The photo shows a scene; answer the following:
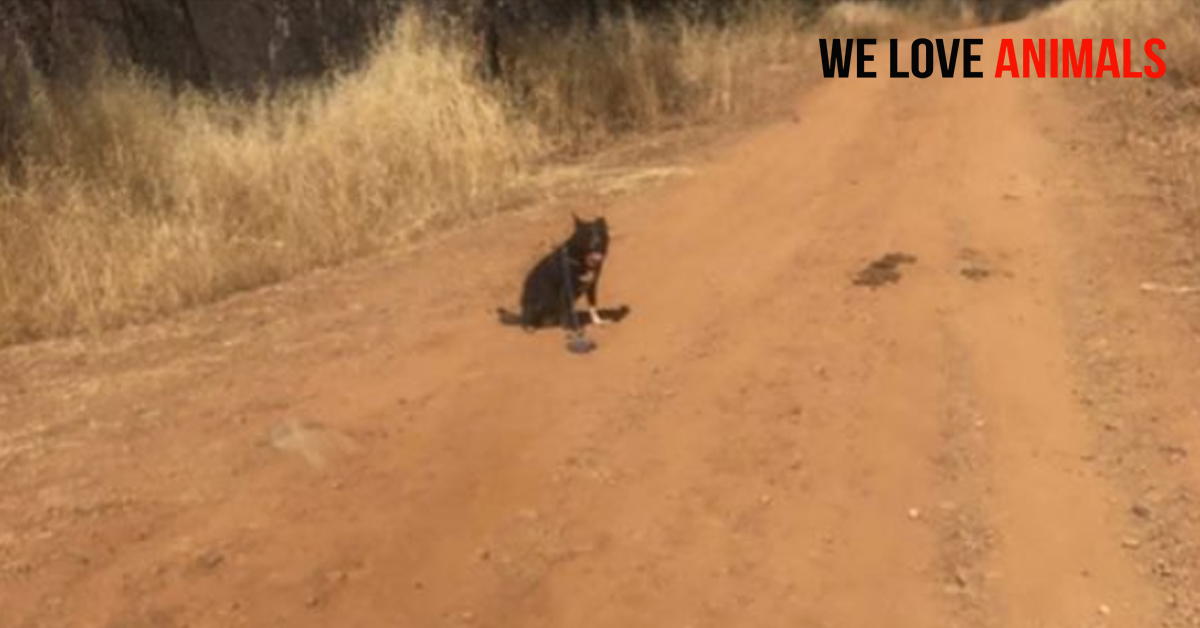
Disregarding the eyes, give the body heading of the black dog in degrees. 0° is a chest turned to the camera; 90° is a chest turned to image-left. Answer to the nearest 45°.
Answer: approximately 315°
